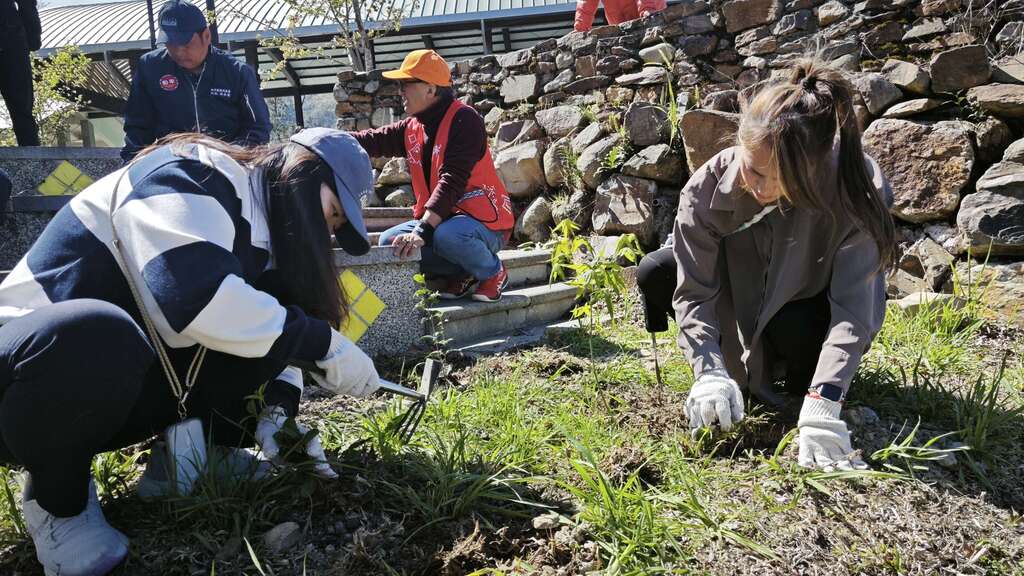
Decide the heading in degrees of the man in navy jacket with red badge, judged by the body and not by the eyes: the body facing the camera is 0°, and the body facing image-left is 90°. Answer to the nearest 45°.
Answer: approximately 0°

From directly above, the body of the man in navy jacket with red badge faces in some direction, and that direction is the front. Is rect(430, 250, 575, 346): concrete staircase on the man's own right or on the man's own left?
on the man's own left

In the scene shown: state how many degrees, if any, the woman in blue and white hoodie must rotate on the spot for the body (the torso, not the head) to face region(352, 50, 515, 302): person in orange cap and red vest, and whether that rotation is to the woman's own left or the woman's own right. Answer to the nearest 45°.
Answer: approximately 45° to the woman's own left

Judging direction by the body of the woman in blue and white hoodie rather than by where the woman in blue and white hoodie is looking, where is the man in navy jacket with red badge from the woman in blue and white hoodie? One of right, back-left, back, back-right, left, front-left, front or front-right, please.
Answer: left

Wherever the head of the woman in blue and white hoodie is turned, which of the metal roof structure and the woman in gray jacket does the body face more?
the woman in gray jacket

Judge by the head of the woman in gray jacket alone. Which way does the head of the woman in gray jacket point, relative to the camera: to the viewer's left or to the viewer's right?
to the viewer's left

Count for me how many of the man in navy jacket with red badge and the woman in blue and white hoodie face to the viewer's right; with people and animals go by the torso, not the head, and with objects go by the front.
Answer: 1

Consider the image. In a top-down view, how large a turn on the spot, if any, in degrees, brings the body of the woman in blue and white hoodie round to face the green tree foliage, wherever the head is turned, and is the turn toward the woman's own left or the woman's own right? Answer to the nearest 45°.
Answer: approximately 90° to the woman's own left

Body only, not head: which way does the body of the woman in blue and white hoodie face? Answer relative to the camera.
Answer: to the viewer's right

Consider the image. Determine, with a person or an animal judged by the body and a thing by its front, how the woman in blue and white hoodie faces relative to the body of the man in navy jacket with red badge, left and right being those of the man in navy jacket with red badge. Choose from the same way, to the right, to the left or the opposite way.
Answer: to the left

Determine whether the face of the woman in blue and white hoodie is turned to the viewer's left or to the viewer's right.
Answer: to the viewer's right

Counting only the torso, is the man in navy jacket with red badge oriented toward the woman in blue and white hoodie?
yes
